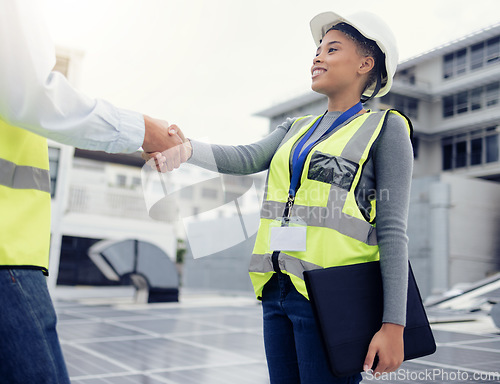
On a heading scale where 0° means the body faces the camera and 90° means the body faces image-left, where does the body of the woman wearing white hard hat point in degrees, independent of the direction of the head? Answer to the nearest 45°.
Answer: approximately 45°
